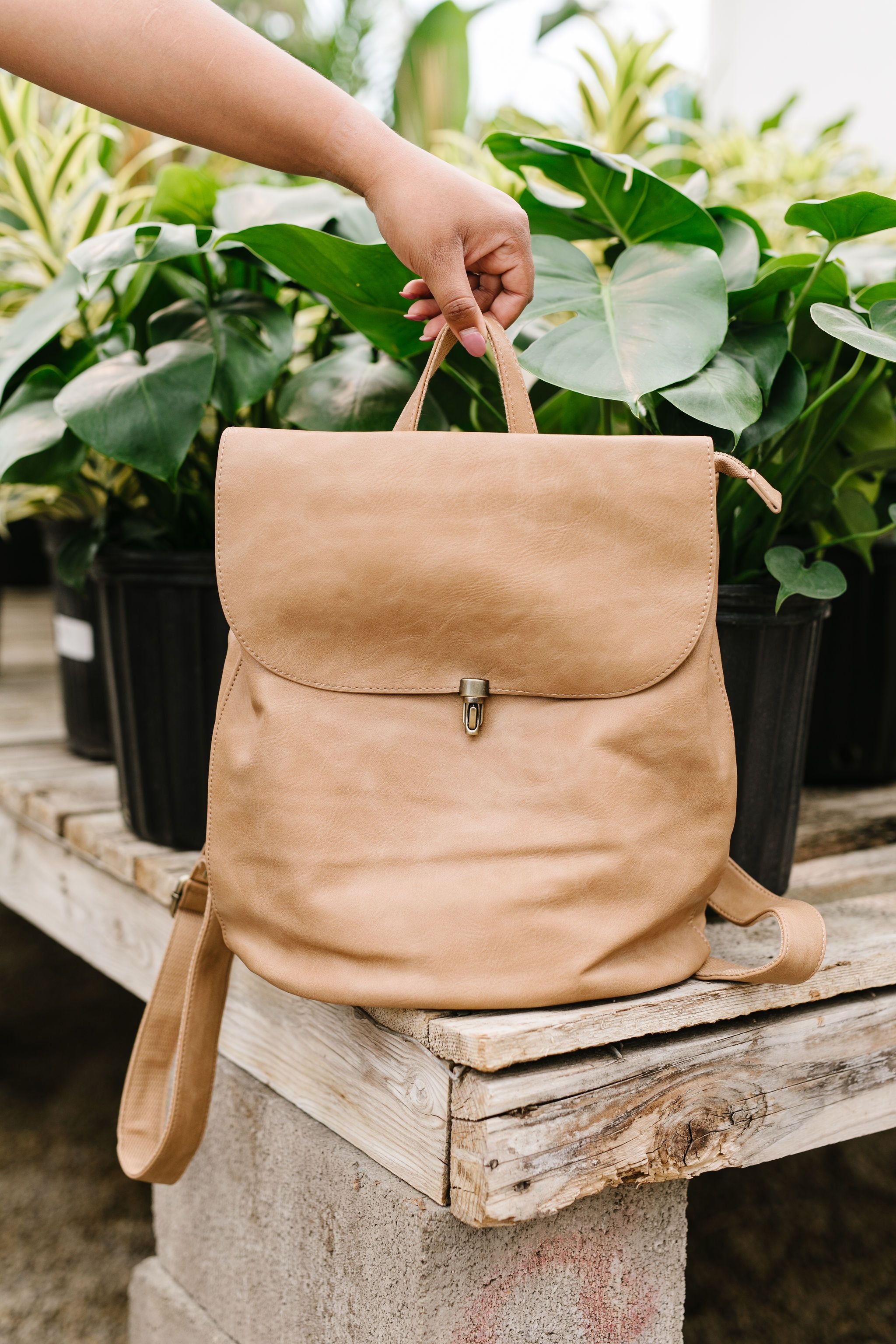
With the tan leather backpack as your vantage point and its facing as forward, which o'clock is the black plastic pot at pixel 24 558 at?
The black plastic pot is roughly at 5 o'clock from the tan leather backpack.

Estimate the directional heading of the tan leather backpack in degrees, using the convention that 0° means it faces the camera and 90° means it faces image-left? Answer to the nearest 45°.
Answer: approximately 0°

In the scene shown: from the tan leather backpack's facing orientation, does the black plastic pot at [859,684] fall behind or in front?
behind
